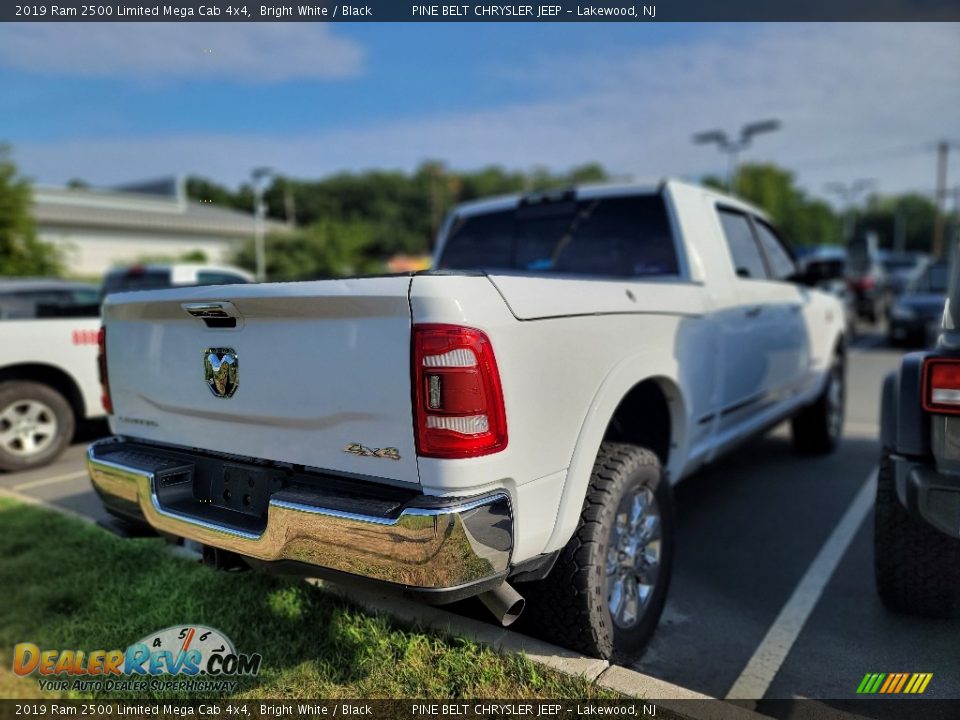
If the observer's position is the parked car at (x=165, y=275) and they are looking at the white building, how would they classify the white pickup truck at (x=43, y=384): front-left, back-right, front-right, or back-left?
back-left

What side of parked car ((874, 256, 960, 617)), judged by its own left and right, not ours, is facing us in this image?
back

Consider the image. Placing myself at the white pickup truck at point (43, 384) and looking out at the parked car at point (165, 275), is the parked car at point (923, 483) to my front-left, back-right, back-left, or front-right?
back-right

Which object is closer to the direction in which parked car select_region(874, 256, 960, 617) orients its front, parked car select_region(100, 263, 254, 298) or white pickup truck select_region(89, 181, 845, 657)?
the parked car

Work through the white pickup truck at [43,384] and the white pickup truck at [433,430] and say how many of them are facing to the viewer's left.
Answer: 1

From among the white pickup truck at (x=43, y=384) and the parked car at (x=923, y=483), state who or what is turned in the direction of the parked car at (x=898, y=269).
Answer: the parked car at (x=923, y=483)

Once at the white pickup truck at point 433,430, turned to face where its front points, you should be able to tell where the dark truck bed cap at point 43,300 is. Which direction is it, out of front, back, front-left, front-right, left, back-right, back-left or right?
left

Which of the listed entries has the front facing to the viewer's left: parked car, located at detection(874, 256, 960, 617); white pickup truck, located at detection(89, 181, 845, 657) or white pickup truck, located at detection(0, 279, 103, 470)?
white pickup truck, located at detection(0, 279, 103, 470)

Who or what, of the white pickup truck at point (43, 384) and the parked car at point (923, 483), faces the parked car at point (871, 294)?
the parked car at point (923, 483)

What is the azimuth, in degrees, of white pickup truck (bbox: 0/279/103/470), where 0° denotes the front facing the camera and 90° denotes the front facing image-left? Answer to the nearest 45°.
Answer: approximately 90°

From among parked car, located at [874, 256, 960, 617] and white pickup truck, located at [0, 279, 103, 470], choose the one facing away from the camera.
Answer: the parked car

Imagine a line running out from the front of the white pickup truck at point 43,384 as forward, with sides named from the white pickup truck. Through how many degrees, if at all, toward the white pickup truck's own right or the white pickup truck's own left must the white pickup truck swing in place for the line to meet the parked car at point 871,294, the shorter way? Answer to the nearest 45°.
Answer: approximately 180°

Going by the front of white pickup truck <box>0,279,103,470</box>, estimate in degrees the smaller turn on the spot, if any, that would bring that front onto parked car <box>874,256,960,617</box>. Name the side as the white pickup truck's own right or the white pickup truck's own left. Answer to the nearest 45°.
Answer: approximately 135° to the white pickup truck's own left
